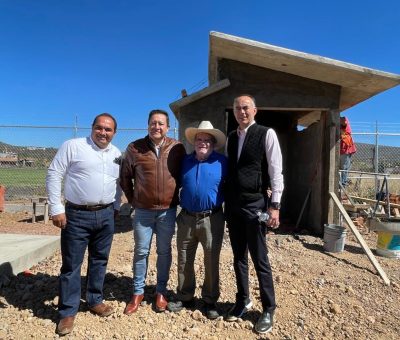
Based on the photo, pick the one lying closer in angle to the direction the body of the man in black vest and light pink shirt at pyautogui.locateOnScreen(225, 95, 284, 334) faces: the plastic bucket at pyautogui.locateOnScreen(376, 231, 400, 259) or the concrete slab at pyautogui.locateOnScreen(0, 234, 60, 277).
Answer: the concrete slab

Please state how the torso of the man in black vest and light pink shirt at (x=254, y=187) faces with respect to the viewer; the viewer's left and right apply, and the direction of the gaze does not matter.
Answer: facing the viewer and to the left of the viewer

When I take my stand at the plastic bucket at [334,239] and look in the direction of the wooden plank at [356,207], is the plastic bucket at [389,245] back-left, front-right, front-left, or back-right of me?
front-right

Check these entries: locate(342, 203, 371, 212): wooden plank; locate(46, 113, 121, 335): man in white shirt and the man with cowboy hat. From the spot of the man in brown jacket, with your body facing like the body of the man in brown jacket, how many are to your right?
1

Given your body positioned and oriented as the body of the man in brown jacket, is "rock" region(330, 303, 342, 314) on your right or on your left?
on your left

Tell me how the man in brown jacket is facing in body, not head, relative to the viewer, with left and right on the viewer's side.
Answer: facing the viewer

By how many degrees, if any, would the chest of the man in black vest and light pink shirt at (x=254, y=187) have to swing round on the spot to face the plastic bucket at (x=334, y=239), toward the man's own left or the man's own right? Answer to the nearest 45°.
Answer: approximately 180°

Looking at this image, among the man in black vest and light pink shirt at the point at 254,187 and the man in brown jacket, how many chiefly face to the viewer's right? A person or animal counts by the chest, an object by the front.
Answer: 0

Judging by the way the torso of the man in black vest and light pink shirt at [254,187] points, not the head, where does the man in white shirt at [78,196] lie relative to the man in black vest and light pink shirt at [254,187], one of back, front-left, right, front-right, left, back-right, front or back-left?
front-right

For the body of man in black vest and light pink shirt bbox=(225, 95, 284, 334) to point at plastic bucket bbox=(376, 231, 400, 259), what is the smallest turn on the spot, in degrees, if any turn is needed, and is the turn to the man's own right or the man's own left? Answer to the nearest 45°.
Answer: approximately 180°

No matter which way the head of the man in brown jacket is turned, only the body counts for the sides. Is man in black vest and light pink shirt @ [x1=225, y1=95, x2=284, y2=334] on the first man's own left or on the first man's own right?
on the first man's own left

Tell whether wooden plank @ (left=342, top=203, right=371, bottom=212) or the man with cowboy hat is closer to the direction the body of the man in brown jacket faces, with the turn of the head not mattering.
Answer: the man with cowboy hat

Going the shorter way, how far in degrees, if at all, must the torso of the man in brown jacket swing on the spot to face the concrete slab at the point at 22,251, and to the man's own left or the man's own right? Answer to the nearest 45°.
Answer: approximately 135° to the man's own right

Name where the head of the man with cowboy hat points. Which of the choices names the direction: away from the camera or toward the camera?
toward the camera

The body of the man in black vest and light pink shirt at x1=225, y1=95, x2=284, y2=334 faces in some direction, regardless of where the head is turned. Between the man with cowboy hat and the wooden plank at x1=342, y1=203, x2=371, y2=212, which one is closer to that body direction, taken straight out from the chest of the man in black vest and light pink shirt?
the man with cowboy hat

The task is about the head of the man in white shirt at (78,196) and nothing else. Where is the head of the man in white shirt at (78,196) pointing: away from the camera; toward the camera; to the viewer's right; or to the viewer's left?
toward the camera

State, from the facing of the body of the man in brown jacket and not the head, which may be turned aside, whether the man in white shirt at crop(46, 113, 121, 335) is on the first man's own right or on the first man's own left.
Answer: on the first man's own right
